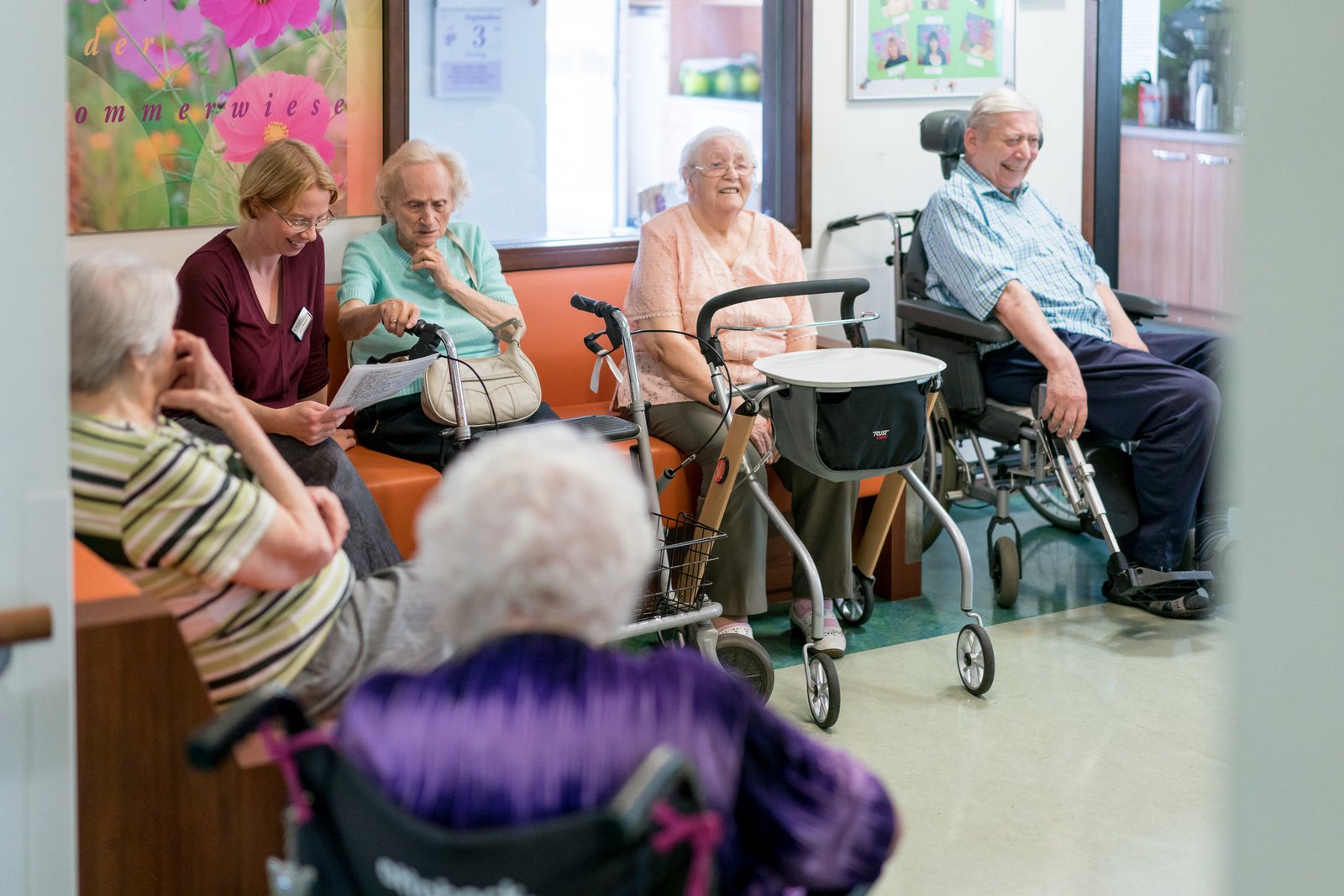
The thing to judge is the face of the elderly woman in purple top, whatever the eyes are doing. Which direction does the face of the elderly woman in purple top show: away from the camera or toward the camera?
away from the camera

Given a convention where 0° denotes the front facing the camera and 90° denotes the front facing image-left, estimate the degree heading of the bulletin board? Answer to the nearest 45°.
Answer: approximately 0°

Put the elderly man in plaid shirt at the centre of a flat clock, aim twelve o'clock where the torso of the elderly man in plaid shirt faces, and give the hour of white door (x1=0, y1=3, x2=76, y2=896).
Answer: The white door is roughly at 2 o'clock from the elderly man in plaid shirt.

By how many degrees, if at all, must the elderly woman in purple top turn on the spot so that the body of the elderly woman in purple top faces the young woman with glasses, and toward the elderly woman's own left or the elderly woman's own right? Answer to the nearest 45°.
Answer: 0° — they already face them

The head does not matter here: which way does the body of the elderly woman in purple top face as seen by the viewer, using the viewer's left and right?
facing away from the viewer
